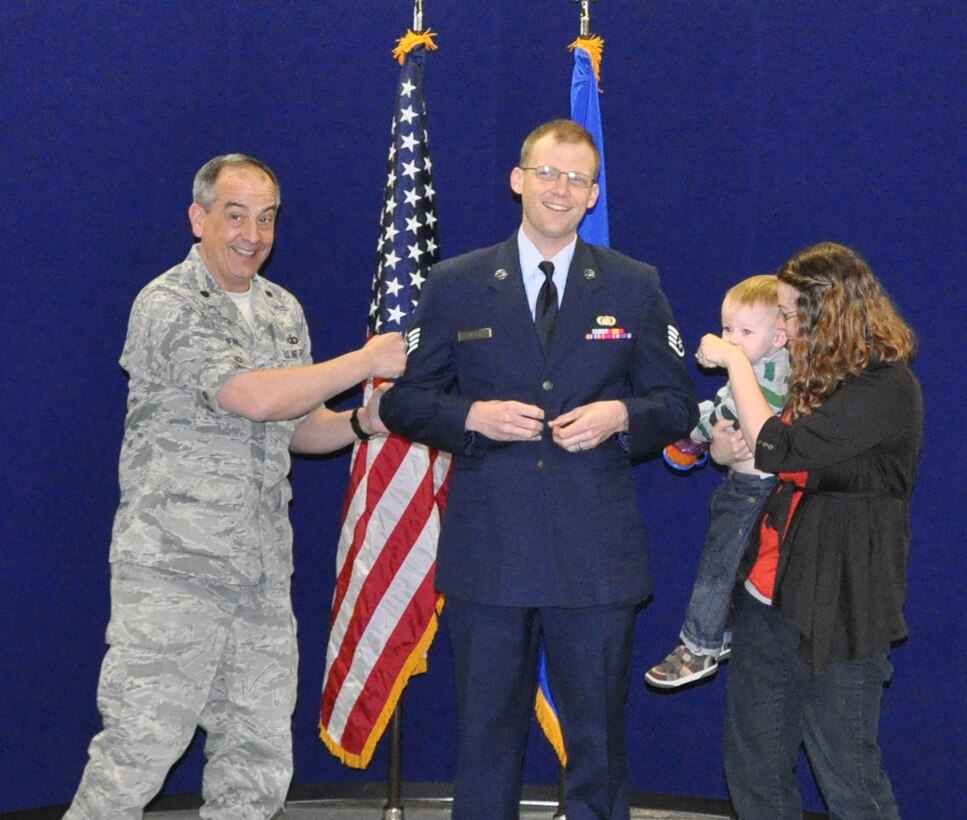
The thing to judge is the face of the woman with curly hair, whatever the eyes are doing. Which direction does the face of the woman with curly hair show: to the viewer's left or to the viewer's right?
to the viewer's left

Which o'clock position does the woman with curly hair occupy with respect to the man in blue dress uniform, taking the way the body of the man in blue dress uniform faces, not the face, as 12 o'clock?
The woman with curly hair is roughly at 9 o'clock from the man in blue dress uniform.

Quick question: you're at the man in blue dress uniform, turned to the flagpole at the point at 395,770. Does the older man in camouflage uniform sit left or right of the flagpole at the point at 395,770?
left

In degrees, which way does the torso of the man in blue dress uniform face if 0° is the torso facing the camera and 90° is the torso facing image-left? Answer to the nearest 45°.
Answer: approximately 0°

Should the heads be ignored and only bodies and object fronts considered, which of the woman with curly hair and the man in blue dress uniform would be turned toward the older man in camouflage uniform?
the woman with curly hair

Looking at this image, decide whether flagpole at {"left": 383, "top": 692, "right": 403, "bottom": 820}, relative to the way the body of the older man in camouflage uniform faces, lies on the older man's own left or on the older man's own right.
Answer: on the older man's own left

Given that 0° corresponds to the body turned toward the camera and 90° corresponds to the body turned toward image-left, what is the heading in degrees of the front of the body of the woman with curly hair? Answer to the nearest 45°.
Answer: approximately 90°

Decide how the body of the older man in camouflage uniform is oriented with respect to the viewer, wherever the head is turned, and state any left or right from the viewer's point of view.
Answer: facing the viewer and to the right of the viewer

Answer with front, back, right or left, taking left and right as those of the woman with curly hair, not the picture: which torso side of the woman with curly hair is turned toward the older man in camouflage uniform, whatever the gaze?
front

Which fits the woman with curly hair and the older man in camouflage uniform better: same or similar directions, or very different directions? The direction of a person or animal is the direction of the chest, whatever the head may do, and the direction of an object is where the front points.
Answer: very different directions

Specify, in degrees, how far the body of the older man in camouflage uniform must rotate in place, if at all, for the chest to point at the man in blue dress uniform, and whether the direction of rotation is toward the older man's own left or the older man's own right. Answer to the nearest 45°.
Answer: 0° — they already face them

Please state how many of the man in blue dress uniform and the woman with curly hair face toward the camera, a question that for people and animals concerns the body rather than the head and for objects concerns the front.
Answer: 1

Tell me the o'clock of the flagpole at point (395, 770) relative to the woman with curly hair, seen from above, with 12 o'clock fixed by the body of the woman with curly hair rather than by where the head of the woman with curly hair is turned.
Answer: The flagpole is roughly at 1 o'clock from the woman with curly hair.
